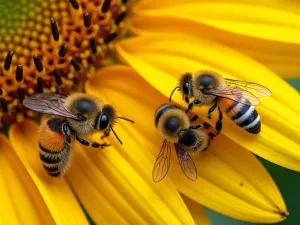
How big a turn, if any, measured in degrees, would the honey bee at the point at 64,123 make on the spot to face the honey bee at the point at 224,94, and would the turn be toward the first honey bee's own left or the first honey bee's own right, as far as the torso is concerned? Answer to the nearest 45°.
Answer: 0° — it already faces it

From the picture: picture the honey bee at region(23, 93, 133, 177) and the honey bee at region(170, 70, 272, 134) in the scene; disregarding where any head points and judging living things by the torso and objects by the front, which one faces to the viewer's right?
the honey bee at region(23, 93, 133, 177)

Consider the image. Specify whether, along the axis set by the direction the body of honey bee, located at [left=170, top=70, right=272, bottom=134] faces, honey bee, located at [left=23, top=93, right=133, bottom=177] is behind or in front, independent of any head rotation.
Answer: in front

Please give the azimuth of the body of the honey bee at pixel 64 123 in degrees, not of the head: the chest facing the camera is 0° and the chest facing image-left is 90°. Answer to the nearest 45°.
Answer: approximately 270°

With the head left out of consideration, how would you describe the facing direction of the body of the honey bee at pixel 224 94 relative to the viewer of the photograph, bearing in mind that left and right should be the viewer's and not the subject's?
facing to the left of the viewer

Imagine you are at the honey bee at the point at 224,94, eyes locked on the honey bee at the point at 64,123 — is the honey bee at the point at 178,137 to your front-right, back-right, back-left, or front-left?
front-left

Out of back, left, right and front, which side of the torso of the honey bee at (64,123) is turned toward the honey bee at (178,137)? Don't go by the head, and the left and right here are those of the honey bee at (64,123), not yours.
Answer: front

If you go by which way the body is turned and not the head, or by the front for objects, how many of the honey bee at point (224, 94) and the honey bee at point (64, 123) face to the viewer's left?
1

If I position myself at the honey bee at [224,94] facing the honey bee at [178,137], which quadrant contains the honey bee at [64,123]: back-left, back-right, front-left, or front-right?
front-right
